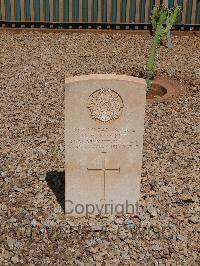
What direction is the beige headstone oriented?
toward the camera

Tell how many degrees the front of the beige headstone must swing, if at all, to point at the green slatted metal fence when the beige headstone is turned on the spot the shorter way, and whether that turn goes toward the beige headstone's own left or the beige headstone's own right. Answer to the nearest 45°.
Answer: approximately 180°
